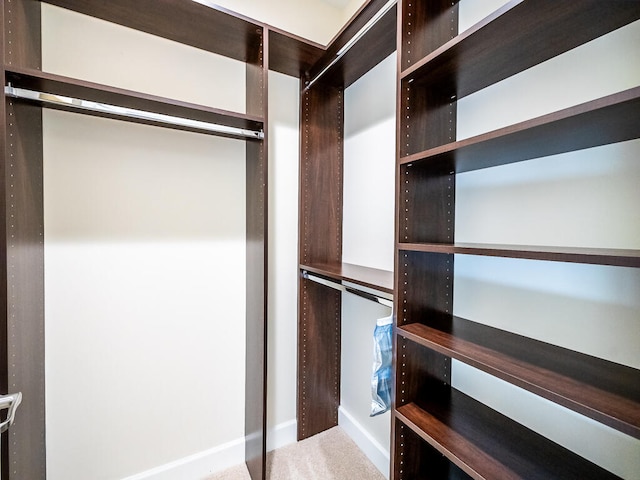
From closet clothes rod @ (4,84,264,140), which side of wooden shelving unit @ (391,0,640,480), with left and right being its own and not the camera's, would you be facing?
front

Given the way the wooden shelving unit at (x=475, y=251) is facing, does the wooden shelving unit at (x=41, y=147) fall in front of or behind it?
in front

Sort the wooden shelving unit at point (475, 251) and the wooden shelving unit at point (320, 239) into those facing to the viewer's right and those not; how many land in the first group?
0

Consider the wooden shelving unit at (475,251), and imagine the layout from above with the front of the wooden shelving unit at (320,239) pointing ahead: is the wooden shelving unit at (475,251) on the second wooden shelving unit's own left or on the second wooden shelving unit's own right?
on the second wooden shelving unit's own left

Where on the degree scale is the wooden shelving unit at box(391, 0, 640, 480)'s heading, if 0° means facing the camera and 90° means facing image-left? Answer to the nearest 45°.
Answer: approximately 45°

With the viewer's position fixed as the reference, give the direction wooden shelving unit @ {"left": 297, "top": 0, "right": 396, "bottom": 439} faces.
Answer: facing the viewer and to the left of the viewer
